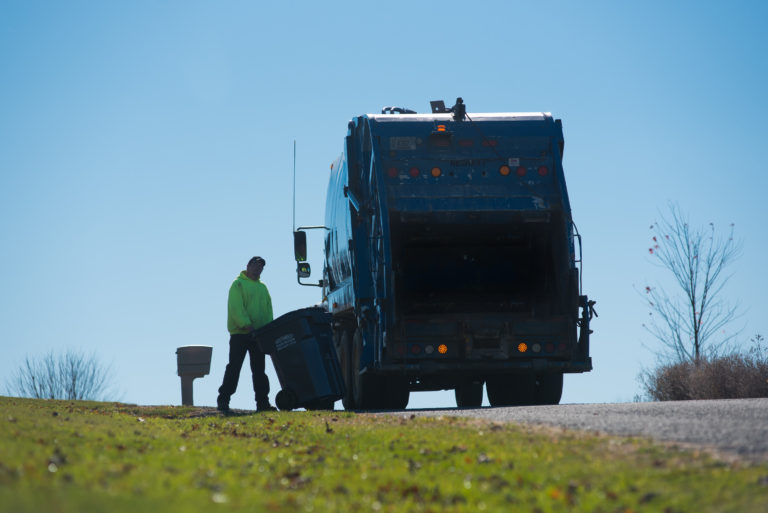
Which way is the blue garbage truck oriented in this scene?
away from the camera

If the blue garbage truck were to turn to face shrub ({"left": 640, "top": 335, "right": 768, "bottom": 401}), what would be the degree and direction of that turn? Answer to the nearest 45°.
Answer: approximately 45° to its right

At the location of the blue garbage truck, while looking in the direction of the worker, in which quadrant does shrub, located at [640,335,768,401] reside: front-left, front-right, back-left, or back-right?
back-right
